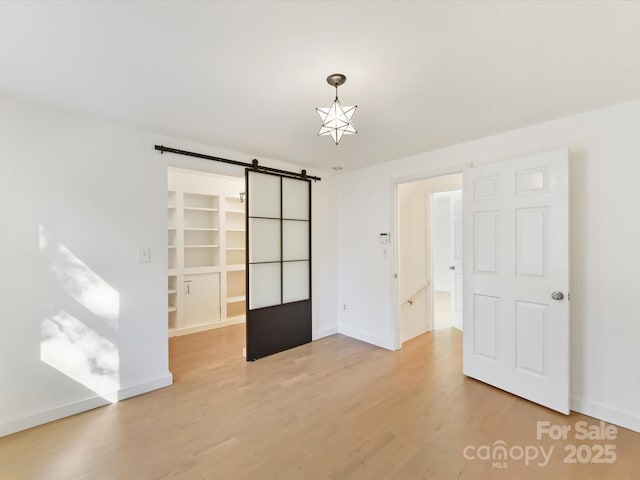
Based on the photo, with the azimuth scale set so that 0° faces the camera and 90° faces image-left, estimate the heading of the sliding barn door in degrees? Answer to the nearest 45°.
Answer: approximately 315°

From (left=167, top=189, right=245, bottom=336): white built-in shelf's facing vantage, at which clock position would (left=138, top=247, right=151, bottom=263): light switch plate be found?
The light switch plate is roughly at 2 o'clock from the white built-in shelf.

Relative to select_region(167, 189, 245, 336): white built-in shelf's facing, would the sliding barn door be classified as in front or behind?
in front

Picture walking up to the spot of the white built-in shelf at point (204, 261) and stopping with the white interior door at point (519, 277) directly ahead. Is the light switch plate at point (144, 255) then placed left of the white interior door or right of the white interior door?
right

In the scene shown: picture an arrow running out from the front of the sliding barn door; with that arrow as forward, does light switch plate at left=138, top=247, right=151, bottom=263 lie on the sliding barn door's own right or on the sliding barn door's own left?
on the sliding barn door's own right

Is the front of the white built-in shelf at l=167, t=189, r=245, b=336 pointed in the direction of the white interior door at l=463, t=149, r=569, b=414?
yes

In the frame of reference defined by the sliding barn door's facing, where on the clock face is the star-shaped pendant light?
The star-shaped pendant light is roughly at 1 o'clock from the sliding barn door.

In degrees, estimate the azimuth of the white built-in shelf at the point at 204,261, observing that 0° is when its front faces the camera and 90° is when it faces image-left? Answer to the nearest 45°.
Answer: approximately 315°
